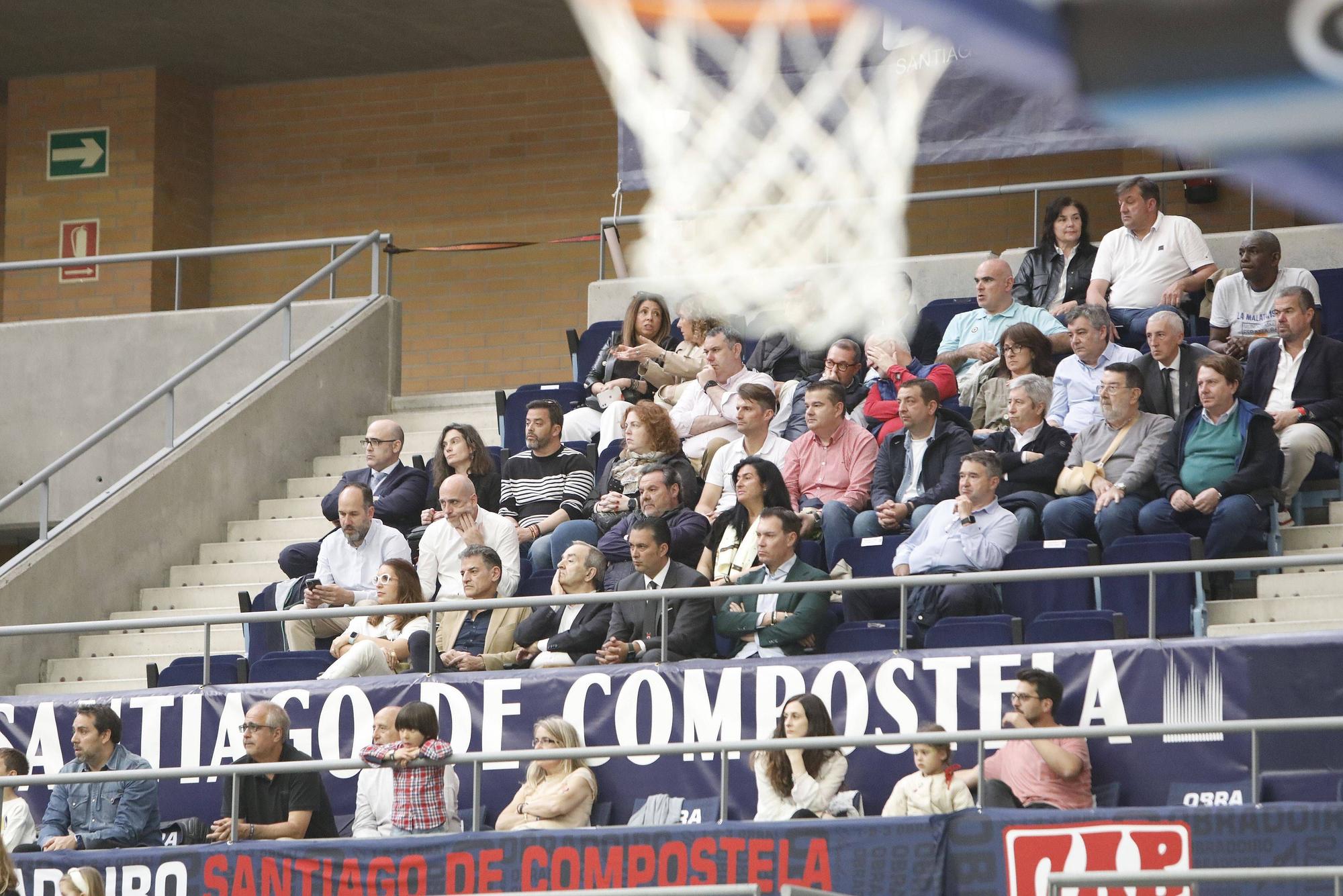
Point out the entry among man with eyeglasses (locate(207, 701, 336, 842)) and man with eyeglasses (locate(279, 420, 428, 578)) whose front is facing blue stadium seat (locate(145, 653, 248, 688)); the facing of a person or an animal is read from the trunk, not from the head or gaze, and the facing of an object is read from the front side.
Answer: man with eyeglasses (locate(279, 420, 428, 578))

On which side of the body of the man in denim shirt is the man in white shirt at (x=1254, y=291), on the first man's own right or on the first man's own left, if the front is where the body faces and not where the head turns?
on the first man's own left

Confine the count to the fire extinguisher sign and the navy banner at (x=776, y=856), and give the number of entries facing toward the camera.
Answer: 2

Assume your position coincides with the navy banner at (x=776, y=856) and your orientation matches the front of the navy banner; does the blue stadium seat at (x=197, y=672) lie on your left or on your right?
on your right

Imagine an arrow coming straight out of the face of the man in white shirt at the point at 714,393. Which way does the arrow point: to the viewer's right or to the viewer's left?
to the viewer's left

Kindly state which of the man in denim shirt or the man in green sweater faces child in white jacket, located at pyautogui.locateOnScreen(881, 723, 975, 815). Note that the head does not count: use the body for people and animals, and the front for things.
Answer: the man in green sweater

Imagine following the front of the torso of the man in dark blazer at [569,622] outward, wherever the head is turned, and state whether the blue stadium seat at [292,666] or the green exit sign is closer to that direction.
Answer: the blue stadium seat

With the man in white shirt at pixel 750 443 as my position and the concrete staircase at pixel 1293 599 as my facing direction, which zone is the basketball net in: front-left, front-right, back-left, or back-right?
front-right

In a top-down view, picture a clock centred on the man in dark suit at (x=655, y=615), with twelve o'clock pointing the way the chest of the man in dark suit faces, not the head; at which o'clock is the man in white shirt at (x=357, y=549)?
The man in white shirt is roughly at 3 o'clock from the man in dark suit.

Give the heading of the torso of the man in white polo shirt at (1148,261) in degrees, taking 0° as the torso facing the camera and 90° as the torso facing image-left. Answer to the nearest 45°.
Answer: approximately 45°

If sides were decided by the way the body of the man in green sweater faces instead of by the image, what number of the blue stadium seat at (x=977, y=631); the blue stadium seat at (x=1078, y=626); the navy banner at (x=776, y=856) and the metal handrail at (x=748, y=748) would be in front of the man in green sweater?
4

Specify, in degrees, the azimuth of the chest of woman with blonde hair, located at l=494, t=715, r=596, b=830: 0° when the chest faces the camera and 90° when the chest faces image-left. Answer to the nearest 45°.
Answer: approximately 45°

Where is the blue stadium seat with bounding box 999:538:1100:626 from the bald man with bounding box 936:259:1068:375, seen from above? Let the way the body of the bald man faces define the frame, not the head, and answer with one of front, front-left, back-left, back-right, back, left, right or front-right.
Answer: front-left

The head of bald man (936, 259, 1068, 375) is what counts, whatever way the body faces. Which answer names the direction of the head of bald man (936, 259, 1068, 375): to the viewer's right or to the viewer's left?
to the viewer's left

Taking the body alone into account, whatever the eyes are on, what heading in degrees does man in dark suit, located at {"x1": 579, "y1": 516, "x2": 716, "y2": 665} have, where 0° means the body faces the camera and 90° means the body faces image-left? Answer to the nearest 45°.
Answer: approximately 45°
